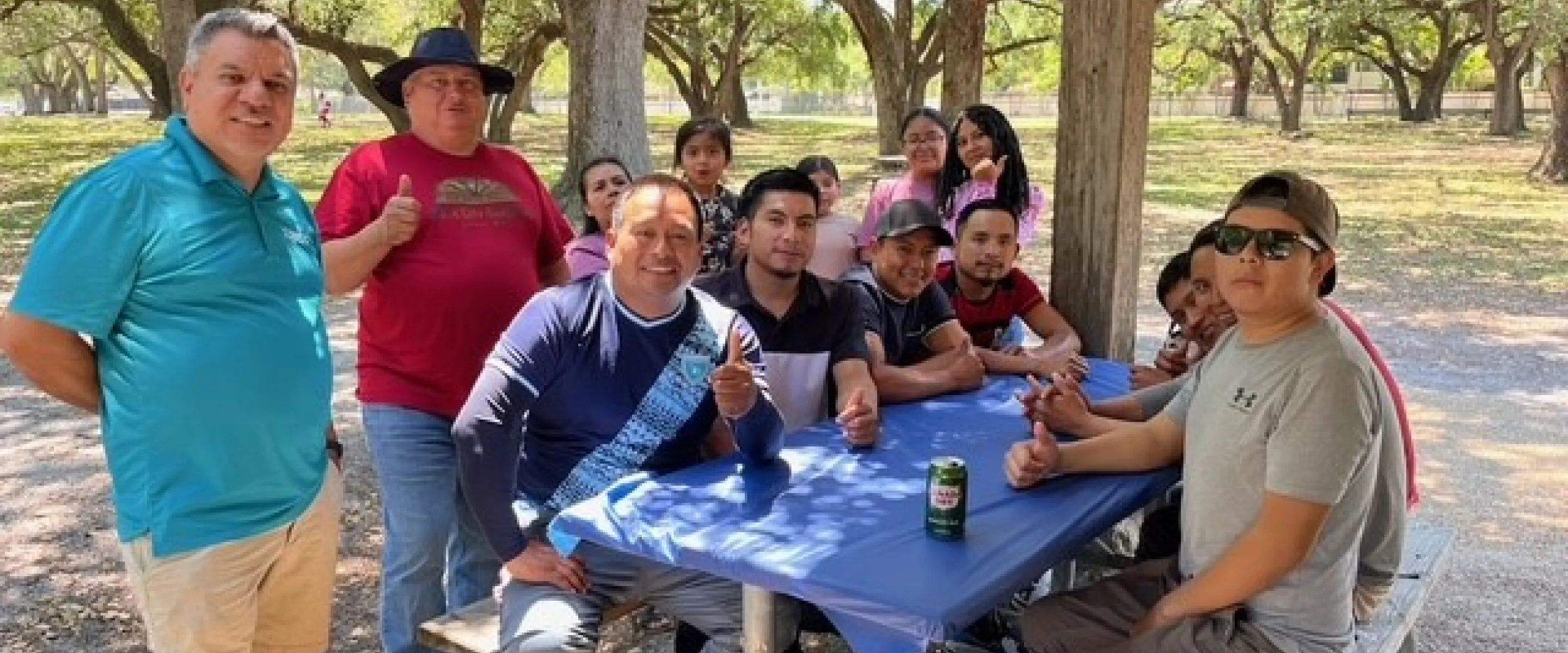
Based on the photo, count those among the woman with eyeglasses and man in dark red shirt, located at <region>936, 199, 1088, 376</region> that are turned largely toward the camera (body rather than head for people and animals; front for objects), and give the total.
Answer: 2

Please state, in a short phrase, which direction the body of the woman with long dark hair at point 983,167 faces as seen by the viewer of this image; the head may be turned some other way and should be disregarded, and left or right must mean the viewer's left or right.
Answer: facing the viewer and to the left of the viewer

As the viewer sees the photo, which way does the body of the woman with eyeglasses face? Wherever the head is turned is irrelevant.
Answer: toward the camera

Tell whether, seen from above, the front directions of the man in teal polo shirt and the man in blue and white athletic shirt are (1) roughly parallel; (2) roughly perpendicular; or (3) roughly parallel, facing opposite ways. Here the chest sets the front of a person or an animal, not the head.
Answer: roughly parallel

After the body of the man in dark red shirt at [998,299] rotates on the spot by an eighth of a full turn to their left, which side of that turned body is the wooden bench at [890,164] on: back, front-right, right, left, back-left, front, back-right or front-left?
back-left

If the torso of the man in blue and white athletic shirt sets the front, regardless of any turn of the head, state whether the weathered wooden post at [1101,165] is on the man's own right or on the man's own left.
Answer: on the man's own left

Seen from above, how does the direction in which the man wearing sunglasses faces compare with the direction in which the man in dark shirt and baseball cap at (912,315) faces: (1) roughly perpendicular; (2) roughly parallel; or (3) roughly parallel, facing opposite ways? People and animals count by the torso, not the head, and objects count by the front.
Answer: roughly perpendicular

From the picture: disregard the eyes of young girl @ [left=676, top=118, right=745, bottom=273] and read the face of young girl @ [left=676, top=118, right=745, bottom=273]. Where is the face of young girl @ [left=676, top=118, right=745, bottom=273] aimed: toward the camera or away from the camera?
toward the camera

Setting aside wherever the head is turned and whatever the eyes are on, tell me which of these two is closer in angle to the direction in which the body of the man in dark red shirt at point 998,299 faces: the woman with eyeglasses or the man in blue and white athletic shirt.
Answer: the man in blue and white athletic shirt

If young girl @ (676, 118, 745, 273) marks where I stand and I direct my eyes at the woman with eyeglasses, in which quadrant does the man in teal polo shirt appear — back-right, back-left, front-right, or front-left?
back-right

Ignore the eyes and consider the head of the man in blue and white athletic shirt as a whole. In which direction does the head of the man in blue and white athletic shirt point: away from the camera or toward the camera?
toward the camera

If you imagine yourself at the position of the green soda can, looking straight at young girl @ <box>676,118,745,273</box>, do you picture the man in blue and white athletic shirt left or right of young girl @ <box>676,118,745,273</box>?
left

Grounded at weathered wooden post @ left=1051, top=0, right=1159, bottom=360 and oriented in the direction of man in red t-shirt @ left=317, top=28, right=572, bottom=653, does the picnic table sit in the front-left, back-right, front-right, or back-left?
front-left
